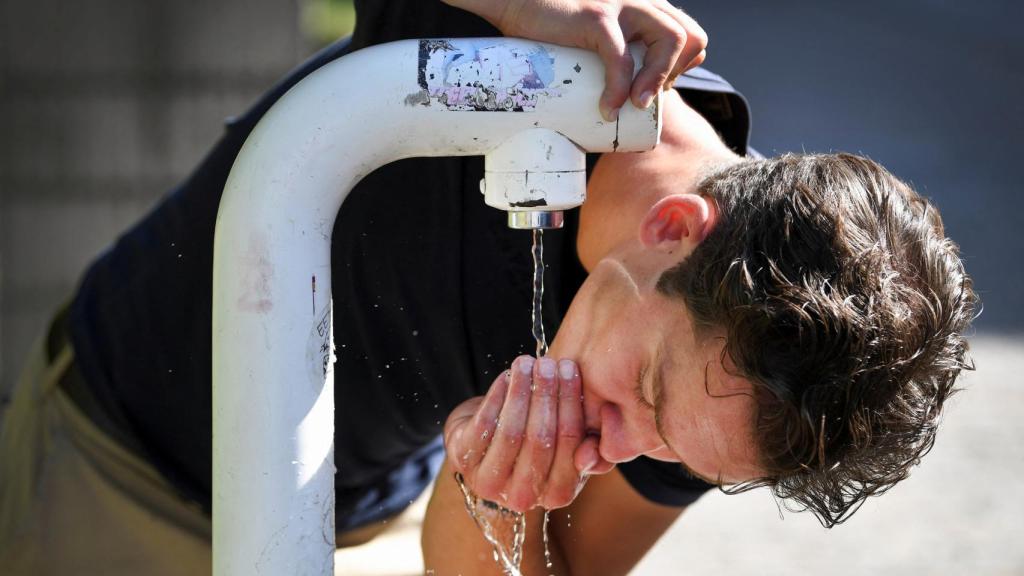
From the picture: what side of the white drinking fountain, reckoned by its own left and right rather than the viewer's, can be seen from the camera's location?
right
